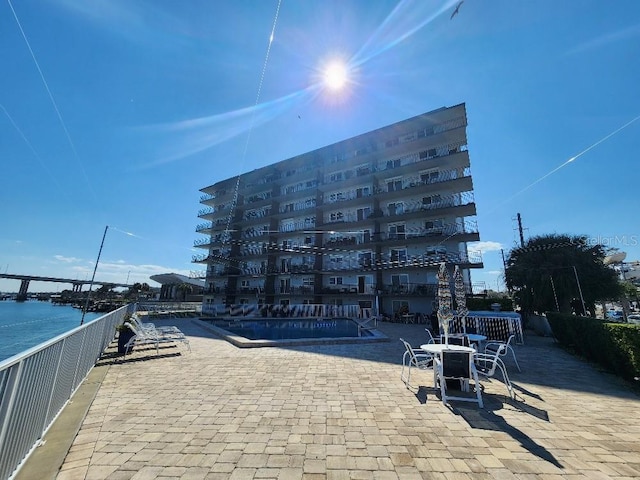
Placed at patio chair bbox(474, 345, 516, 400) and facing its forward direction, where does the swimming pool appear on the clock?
The swimming pool is roughly at 1 o'clock from the patio chair.

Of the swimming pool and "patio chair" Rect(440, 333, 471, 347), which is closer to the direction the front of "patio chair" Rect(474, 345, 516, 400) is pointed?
the swimming pool

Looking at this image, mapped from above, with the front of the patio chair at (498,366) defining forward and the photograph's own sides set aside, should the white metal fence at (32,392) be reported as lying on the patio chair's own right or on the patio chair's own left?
on the patio chair's own left

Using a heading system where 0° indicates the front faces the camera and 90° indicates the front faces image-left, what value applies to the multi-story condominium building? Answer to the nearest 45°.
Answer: approximately 45°

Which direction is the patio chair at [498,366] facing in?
to the viewer's left

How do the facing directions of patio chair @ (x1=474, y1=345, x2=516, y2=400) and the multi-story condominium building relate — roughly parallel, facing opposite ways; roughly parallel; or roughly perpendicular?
roughly perpendicular

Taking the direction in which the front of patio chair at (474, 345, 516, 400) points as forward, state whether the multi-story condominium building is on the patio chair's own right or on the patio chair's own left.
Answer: on the patio chair's own right
